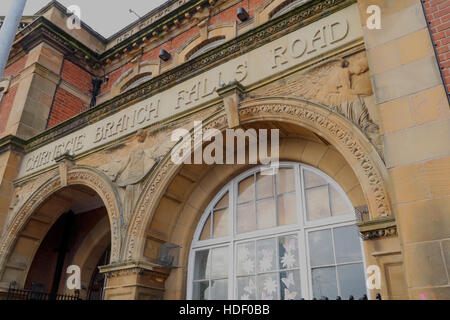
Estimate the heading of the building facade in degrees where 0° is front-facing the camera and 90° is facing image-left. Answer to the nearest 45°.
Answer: approximately 45°
